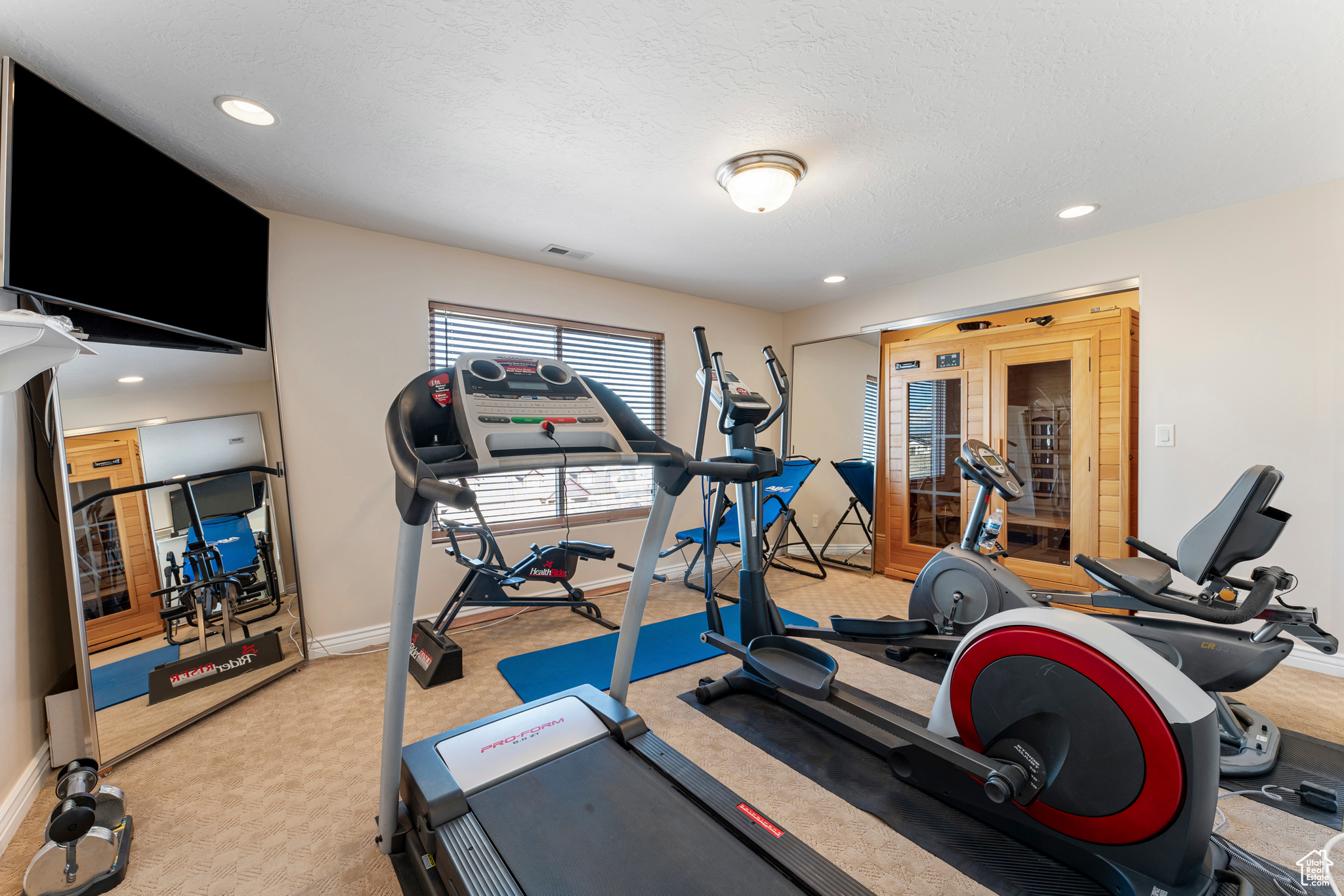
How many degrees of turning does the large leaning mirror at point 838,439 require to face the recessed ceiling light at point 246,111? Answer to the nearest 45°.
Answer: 0° — it already faces it

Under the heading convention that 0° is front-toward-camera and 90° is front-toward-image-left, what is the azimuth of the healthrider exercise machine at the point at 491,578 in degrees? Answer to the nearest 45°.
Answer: approximately 45°

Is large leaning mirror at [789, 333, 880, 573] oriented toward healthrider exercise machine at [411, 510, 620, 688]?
yes

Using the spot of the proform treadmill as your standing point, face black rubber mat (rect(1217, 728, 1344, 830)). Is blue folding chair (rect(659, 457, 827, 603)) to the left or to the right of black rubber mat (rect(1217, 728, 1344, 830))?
left

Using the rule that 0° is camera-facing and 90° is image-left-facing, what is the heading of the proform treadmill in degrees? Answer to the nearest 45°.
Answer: approximately 135°

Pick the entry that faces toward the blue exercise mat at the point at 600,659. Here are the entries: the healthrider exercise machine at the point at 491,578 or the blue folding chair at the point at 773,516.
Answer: the blue folding chair

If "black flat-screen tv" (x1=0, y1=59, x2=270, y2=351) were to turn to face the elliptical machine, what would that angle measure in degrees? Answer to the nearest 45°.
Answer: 0° — it already faces it

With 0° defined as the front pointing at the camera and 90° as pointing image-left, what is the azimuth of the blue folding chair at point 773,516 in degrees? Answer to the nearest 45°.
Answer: approximately 45°

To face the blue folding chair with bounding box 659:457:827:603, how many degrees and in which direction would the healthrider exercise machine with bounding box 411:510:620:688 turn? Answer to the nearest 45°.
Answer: approximately 135° to its left

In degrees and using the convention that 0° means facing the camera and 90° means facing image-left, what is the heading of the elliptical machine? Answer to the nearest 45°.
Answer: approximately 135°
